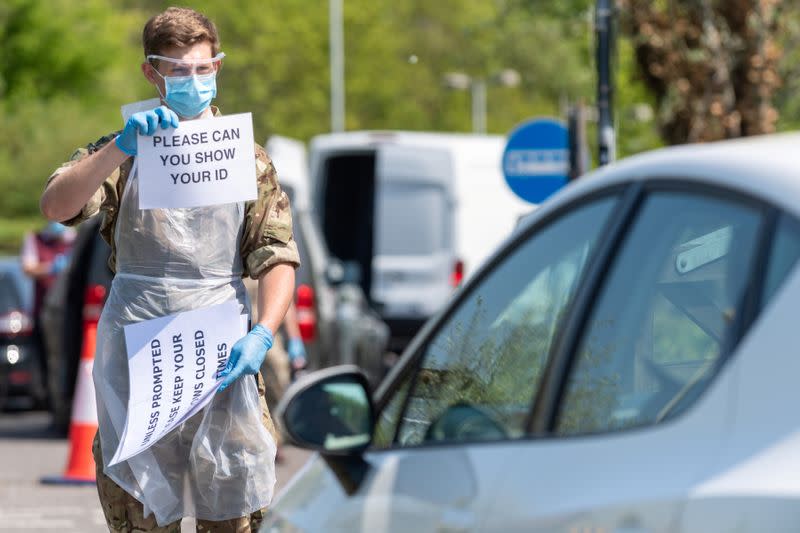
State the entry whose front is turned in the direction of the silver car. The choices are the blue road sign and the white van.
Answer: the blue road sign

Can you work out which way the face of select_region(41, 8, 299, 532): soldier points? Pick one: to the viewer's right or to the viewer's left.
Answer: to the viewer's right

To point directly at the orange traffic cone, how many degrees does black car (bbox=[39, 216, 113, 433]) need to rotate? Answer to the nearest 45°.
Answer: approximately 135° to its left

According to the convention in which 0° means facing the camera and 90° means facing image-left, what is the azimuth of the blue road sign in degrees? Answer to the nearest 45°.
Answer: approximately 0°

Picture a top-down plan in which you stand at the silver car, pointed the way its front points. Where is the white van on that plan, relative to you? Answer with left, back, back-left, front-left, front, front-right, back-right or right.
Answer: front-right

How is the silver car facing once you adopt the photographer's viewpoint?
facing away from the viewer and to the left of the viewer

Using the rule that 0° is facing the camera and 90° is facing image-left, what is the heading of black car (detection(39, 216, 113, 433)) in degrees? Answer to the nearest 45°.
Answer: approximately 135°

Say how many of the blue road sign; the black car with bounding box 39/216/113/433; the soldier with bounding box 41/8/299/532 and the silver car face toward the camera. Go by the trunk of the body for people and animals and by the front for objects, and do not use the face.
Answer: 2

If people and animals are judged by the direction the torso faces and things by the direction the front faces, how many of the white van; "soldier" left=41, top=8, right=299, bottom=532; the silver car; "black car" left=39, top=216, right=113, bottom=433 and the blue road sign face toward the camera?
2
